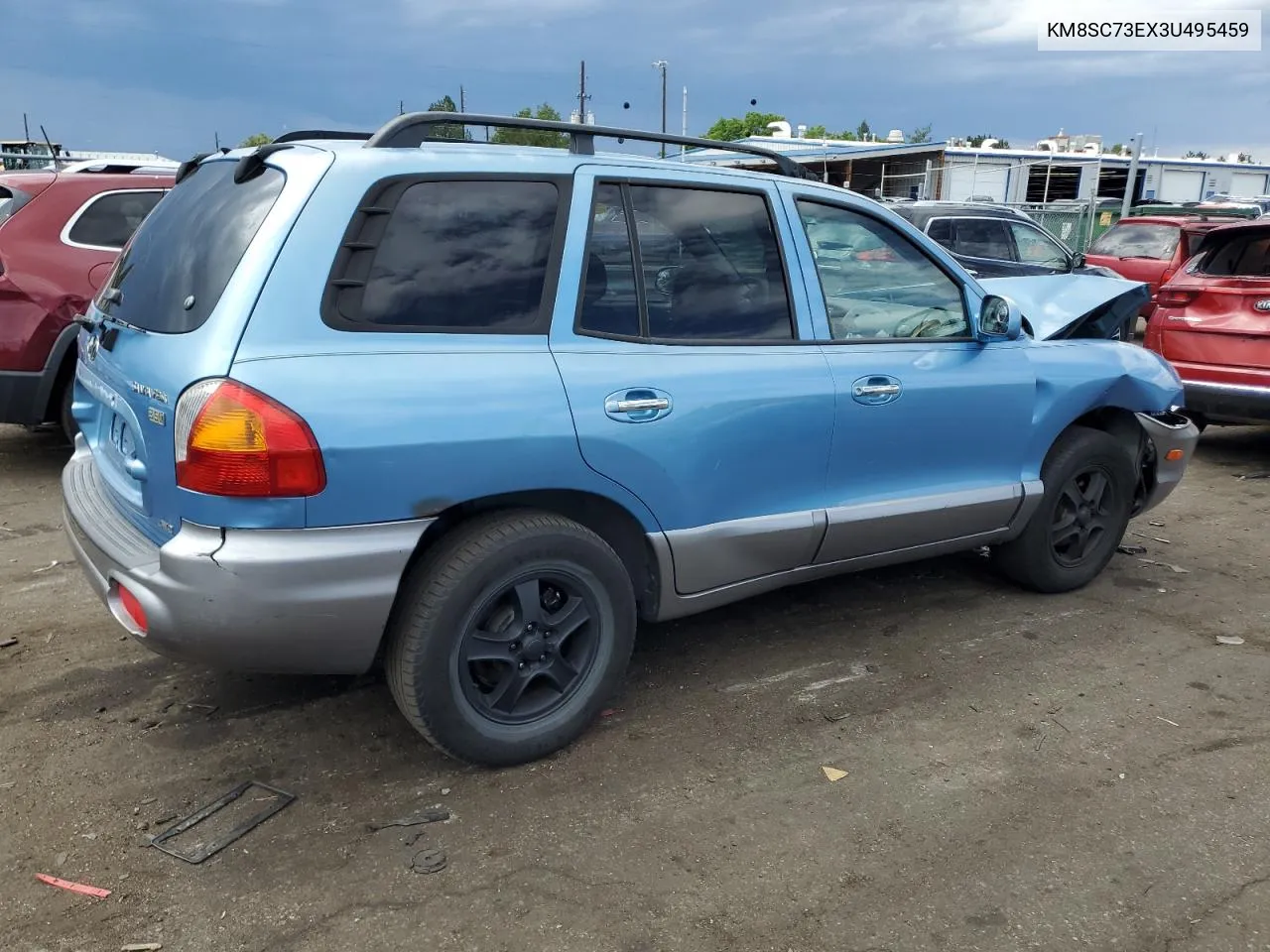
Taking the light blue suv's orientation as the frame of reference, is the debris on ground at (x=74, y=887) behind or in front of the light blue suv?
behind

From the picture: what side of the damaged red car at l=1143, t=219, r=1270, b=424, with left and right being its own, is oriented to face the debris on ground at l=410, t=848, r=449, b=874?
back

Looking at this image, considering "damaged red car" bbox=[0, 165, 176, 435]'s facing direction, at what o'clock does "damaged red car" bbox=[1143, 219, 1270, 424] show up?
"damaged red car" bbox=[1143, 219, 1270, 424] is roughly at 2 o'clock from "damaged red car" bbox=[0, 165, 176, 435].

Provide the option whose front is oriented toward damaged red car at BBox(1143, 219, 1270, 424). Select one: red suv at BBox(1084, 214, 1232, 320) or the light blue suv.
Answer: the light blue suv

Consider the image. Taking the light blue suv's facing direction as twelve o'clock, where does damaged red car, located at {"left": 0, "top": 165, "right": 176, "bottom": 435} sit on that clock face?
The damaged red car is roughly at 9 o'clock from the light blue suv.

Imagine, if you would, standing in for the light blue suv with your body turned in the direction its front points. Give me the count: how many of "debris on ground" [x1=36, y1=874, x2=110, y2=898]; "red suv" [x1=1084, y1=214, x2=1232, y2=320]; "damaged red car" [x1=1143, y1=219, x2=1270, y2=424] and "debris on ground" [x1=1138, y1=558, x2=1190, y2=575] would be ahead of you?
3

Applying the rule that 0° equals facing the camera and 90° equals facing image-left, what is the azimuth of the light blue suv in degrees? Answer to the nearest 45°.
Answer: approximately 225°

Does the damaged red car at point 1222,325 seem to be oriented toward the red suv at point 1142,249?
yes

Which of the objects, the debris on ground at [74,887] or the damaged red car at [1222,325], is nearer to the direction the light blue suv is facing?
the damaged red car

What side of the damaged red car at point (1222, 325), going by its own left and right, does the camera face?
back

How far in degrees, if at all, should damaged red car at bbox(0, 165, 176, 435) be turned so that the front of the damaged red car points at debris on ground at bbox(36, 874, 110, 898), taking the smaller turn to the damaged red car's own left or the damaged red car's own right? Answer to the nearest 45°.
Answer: approximately 135° to the damaged red car's own right

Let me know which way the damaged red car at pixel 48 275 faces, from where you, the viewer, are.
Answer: facing away from the viewer and to the right of the viewer

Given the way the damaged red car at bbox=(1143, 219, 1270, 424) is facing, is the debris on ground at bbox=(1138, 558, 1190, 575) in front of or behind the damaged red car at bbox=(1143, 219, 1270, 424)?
behind

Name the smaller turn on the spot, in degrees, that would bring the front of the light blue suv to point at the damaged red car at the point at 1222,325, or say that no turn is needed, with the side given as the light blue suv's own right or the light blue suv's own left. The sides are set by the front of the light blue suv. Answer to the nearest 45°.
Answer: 0° — it already faces it
